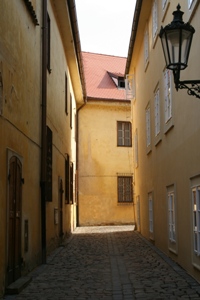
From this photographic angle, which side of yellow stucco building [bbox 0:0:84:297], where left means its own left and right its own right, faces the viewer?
right

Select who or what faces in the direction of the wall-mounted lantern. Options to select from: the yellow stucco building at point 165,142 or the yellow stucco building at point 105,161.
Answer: the yellow stucco building at point 105,161

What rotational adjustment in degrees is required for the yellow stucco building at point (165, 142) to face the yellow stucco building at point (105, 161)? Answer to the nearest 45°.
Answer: approximately 90° to its right

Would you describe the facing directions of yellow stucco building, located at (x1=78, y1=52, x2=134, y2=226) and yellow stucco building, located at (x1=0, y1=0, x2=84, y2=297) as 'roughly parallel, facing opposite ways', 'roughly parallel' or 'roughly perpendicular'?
roughly perpendicular

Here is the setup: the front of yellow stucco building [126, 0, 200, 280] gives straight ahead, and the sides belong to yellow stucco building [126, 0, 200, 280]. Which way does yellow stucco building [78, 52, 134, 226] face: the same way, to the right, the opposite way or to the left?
to the left

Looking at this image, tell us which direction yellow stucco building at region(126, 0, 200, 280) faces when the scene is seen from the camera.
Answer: facing to the left of the viewer

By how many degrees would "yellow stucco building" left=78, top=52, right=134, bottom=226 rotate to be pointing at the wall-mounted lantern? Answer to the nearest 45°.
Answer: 0° — it already faces it

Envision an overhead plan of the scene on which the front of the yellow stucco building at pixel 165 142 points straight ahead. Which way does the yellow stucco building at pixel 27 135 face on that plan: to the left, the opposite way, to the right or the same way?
the opposite way

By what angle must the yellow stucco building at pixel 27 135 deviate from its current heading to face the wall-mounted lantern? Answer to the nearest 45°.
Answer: approximately 45° to its right

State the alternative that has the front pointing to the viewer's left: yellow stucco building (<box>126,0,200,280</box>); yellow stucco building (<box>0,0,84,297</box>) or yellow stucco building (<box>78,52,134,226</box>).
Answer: yellow stucco building (<box>126,0,200,280</box>)

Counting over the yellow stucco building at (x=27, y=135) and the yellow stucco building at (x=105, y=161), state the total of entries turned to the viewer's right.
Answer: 1
